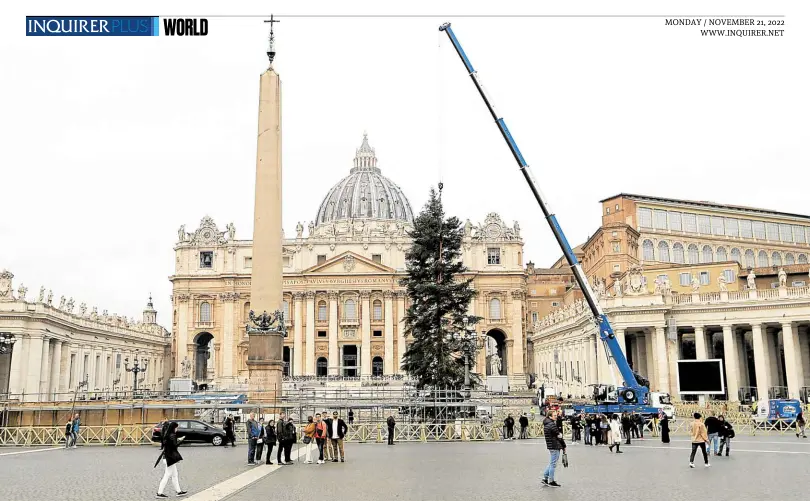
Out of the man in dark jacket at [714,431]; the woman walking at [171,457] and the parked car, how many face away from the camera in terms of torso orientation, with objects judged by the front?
1

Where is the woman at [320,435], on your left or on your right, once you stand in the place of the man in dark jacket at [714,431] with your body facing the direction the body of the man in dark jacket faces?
on your left

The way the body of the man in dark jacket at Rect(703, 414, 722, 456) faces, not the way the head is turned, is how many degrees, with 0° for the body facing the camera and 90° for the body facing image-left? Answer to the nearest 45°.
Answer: approximately 180°

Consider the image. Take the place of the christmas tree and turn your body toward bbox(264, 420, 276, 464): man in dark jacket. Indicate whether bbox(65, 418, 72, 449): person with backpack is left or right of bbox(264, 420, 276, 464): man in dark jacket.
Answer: right

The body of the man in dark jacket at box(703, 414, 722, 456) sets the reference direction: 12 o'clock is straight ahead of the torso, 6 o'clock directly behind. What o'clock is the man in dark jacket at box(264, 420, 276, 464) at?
the man in dark jacket at box(264, 420, 276, 464) is roughly at 8 o'clock from the man in dark jacket at box(703, 414, 722, 456).

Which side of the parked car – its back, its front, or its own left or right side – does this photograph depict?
right
